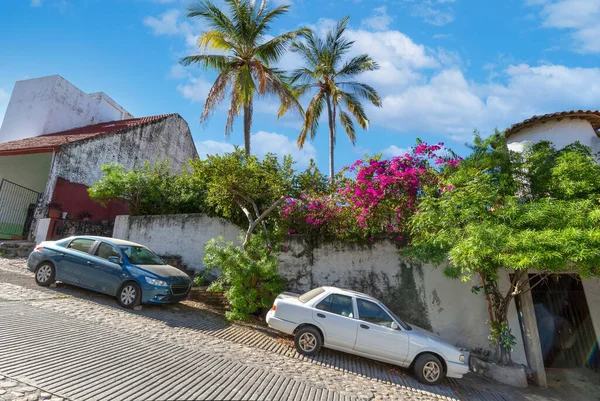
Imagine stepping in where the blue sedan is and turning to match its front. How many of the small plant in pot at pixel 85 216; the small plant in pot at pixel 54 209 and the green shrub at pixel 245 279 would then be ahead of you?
1

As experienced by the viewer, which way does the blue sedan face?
facing the viewer and to the right of the viewer

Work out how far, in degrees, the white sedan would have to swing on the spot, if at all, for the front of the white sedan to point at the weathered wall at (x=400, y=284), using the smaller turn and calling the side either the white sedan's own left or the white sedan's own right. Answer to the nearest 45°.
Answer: approximately 45° to the white sedan's own left

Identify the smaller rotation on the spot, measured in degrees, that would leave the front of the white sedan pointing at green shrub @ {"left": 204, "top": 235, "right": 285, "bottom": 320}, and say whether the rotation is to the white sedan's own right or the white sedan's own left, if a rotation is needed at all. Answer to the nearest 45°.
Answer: approximately 180°

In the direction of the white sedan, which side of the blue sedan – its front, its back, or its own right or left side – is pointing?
front

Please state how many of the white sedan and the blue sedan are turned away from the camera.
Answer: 0

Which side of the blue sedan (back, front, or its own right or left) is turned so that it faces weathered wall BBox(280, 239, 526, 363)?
front

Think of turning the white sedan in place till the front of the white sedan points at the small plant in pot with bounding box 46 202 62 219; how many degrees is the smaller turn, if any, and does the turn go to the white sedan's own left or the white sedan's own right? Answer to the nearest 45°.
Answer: approximately 180°

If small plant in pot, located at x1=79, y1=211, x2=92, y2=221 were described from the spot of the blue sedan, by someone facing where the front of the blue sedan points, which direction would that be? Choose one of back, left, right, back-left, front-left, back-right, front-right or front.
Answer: back-left

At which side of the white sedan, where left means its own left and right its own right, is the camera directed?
right

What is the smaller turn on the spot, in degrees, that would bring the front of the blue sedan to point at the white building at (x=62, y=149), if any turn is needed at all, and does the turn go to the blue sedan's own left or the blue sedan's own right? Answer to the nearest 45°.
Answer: approximately 135° to the blue sedan's own left
